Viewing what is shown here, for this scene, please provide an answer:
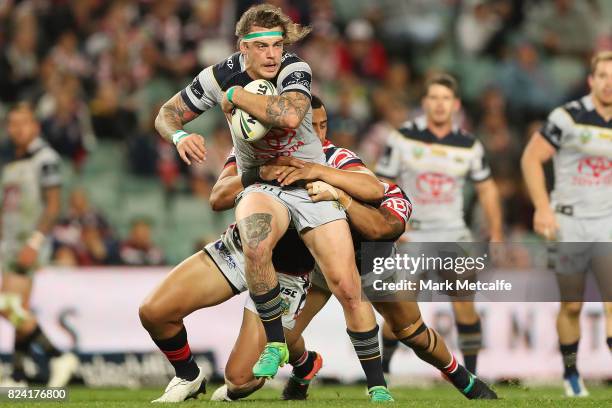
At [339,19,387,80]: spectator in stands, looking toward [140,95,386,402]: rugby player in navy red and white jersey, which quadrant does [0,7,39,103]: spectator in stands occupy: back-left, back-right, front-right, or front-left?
front-right

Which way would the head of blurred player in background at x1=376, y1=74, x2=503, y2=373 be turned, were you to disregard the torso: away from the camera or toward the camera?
toward the camera

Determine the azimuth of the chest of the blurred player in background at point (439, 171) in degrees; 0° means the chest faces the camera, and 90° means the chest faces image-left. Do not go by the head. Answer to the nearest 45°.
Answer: approximately 0°

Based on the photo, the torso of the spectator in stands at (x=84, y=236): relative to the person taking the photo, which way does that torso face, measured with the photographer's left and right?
facing the viewer

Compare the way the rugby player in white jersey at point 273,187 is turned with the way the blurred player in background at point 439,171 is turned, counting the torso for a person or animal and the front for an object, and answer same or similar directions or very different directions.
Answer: same or similar directions

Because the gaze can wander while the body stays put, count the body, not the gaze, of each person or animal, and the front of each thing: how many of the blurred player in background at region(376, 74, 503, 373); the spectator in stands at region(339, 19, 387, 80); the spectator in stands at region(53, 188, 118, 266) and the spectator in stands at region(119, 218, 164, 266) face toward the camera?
4

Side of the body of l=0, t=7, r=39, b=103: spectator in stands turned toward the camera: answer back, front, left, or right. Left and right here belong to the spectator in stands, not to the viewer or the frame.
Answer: front

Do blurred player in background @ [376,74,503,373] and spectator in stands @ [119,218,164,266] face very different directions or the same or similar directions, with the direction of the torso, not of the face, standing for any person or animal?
same or similar directions

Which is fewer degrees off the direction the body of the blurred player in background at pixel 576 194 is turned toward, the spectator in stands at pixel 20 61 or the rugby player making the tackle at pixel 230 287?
the rugby player making the tackle
